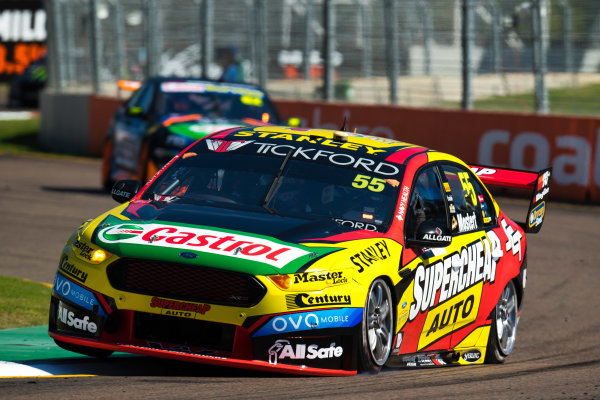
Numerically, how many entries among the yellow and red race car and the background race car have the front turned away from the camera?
0

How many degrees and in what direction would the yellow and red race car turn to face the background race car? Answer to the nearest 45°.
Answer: approximately 135° to its right

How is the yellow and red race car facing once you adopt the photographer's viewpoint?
facing the viewer and to the left of the viewer

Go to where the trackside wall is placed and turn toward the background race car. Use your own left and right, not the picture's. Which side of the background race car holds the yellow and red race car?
left

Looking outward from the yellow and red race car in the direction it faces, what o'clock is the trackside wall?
The trackside wall is roughly at 5 o'clock from the yellow and red race car.

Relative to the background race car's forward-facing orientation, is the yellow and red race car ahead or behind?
ahead
